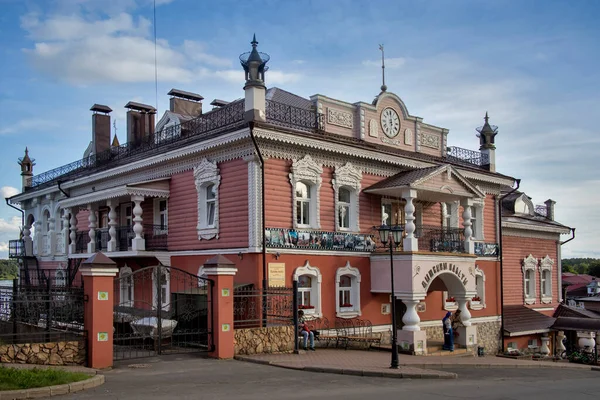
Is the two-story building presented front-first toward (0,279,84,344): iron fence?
no

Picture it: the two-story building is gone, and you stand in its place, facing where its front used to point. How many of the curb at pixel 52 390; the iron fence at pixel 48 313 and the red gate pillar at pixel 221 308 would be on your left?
0

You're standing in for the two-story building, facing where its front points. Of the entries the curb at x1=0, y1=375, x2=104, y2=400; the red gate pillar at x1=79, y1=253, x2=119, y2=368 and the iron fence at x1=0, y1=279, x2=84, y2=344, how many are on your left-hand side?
0

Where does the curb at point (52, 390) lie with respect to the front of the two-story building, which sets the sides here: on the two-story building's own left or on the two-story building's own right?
on the two-story building's own right

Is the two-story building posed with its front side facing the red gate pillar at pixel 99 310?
no

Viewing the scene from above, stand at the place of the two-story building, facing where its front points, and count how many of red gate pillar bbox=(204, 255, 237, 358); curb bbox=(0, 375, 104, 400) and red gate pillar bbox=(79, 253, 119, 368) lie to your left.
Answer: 0

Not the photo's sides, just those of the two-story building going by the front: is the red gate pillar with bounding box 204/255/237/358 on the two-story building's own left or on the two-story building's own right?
on the two-story building's own right

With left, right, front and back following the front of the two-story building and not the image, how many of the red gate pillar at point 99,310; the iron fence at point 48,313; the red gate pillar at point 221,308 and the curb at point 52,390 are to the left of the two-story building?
0
